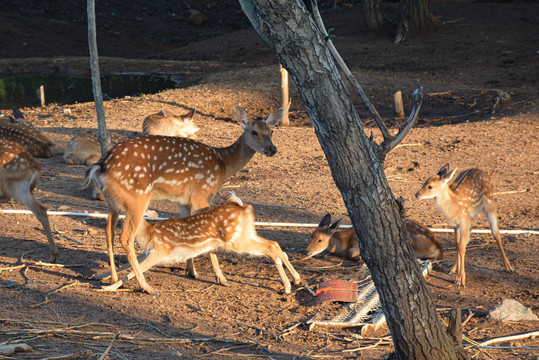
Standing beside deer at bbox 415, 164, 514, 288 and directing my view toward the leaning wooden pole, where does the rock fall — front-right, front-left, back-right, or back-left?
back-left

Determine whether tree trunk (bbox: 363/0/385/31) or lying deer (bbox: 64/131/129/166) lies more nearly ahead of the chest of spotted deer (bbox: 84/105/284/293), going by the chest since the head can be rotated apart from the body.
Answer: the tree trunk

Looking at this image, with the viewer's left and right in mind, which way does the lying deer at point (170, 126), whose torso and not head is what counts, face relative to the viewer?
facing to the right of the viewer

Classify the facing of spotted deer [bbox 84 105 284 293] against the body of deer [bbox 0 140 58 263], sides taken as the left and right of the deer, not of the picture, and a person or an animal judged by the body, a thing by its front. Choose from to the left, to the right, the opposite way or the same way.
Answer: the opposite way

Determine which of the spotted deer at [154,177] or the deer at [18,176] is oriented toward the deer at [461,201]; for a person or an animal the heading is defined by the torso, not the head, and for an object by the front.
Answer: the spotted deer

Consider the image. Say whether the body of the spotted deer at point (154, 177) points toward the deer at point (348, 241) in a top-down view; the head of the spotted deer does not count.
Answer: yes

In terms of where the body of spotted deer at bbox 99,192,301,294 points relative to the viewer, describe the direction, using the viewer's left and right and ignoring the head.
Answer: facing to the left of the viewer

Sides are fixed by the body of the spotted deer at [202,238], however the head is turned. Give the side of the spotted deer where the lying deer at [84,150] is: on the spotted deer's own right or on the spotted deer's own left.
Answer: on the spotted deer's own right

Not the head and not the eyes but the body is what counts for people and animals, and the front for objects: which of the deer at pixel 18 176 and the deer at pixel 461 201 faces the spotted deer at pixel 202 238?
the deer at pixel 461 201

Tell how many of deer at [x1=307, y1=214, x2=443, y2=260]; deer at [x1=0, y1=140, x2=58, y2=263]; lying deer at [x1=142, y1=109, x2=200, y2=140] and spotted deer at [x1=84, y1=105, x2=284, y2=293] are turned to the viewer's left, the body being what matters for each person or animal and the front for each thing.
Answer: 2

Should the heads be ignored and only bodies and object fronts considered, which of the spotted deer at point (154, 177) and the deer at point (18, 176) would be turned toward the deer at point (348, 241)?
the spotted deer

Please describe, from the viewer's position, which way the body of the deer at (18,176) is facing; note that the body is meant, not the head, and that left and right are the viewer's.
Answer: facing to the left of the viewer

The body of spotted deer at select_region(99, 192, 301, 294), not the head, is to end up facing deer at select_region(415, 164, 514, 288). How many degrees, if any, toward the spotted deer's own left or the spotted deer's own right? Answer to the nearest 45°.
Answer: approximately 180°

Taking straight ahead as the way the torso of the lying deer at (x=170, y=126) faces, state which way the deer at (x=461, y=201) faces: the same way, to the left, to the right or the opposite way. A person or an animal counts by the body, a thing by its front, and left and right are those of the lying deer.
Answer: the opposite way

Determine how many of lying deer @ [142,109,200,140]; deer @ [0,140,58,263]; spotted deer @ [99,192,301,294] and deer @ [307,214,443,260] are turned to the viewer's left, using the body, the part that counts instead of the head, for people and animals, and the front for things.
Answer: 3

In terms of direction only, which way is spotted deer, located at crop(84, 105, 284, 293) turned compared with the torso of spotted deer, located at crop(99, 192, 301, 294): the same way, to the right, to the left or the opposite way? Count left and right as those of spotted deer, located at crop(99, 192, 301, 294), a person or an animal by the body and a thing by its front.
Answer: the opposite way

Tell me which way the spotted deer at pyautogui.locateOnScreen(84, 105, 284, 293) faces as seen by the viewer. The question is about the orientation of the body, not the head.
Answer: to the viewer's right
